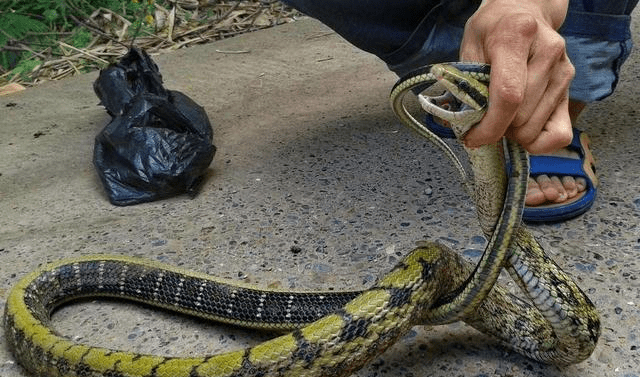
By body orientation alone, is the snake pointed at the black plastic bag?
no
